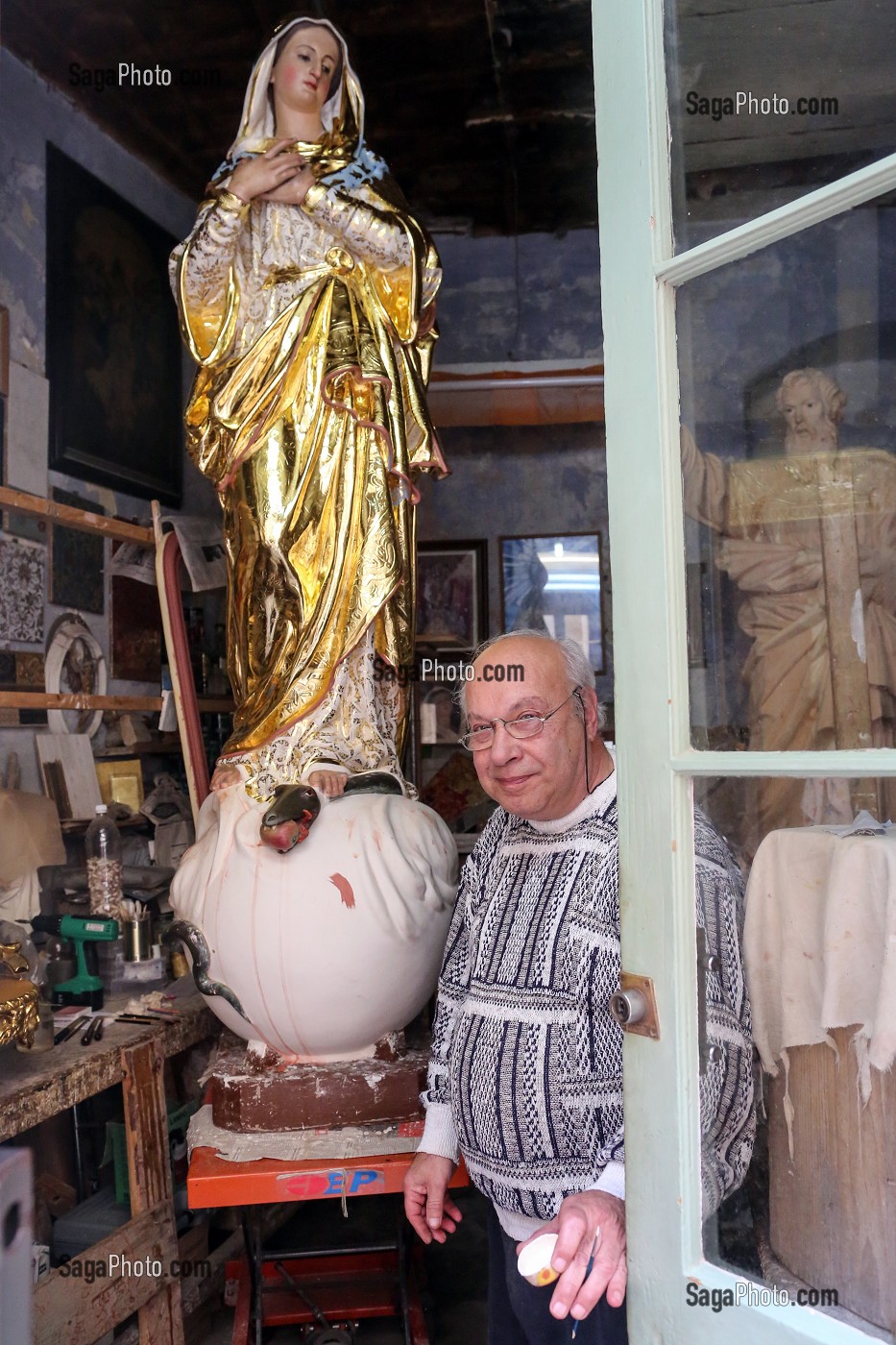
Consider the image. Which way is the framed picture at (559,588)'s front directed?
toward the camera

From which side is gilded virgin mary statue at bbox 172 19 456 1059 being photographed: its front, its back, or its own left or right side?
front

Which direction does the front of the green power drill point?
to the viewer's left

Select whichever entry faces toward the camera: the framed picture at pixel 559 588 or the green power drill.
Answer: the framed picture

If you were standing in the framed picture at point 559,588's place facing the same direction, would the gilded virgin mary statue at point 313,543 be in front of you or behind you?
in front

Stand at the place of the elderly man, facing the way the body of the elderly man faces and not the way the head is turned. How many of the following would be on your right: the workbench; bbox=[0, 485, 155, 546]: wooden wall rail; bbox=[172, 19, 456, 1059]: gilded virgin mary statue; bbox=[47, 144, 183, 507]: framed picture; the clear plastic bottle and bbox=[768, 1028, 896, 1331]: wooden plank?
5

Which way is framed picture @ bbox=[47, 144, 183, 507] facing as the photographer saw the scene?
facing the viewer and to the right of the viewer

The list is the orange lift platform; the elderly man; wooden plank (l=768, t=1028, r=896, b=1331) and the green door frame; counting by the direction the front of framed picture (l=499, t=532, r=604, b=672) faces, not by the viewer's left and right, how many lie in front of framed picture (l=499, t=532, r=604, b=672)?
4

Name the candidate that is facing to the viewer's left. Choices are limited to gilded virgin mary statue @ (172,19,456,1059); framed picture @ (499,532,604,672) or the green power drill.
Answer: the green power drill

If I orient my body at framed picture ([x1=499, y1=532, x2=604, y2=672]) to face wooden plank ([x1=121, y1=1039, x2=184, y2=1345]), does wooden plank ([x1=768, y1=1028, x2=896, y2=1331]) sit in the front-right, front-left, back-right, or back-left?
front-left

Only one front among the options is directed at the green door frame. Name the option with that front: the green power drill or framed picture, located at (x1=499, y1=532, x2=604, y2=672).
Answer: the framed picture

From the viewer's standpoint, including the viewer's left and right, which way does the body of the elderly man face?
facing the viewer and to the left of the viewer

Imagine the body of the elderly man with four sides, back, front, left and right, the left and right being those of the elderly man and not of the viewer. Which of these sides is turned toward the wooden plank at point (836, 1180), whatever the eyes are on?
left

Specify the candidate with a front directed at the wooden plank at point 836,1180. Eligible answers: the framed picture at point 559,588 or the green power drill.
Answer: the framed picture
